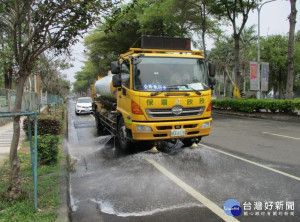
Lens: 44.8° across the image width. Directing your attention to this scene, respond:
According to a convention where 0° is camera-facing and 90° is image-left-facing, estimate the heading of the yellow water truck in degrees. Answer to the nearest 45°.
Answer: approximately 315°

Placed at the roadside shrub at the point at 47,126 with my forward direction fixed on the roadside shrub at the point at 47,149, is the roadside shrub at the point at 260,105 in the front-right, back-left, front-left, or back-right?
back-left

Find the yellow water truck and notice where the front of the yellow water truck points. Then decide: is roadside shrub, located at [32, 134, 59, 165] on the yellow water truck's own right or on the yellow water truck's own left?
on the yellow water truck's own right
